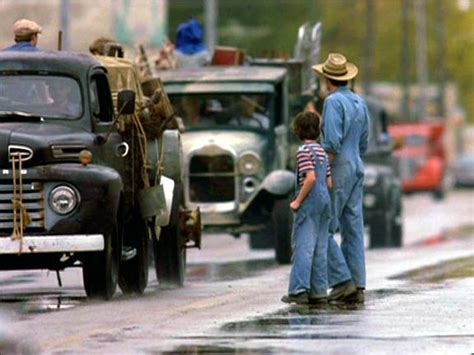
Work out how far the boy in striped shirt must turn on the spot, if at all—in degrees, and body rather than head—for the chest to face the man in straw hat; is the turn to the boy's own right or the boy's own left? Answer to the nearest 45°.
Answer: approximately 90° to the boy's own right

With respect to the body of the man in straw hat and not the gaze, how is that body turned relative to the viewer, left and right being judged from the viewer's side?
facing away from the viewer and to the left of the viewer

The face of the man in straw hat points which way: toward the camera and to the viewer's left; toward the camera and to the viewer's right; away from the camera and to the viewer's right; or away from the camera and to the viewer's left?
away from the camera and to the viewer's left

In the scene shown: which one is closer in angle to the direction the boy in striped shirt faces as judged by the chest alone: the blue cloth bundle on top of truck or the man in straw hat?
the blue cloth bundle on top of truck

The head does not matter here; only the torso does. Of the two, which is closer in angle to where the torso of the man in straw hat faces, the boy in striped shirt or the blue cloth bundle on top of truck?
the blue cloth bundle on top of truck

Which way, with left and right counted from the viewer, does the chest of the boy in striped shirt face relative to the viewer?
facing away from the viewer and to the left of the viewer
